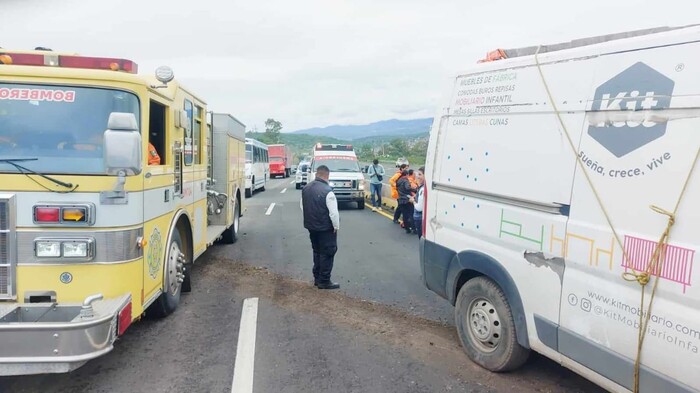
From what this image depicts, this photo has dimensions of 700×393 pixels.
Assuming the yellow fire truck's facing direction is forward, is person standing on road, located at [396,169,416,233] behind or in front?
behind

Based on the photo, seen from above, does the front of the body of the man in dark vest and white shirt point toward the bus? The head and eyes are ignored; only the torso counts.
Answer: no

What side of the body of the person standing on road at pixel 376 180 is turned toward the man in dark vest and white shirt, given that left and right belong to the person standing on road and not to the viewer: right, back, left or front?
front

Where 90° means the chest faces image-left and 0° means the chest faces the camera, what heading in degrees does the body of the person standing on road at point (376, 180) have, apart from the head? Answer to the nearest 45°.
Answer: approximately 0°

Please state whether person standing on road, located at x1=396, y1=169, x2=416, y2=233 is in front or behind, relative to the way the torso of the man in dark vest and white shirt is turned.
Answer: in front

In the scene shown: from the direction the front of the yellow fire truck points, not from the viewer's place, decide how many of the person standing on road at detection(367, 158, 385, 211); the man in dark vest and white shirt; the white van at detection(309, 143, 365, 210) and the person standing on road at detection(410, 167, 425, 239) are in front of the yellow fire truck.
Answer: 0

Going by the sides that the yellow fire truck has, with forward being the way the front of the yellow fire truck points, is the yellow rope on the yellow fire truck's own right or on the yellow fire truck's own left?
on the yellow fire truck's own left

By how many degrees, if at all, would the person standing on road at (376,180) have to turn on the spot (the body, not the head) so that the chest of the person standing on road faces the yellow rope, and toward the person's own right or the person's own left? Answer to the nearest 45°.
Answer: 0° — they already face it

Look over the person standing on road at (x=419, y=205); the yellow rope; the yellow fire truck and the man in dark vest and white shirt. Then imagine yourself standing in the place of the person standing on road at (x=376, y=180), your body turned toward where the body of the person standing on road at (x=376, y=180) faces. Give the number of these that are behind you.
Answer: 0

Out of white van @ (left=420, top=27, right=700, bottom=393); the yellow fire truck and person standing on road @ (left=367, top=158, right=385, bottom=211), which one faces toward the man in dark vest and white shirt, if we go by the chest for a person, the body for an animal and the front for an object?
the person standing on road

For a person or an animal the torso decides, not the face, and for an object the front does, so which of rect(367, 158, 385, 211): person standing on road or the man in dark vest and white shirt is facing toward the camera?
the person standing on road

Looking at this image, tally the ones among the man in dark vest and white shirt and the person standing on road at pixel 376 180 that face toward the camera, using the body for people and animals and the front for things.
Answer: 1

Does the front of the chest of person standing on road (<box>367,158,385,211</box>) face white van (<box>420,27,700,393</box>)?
yes
